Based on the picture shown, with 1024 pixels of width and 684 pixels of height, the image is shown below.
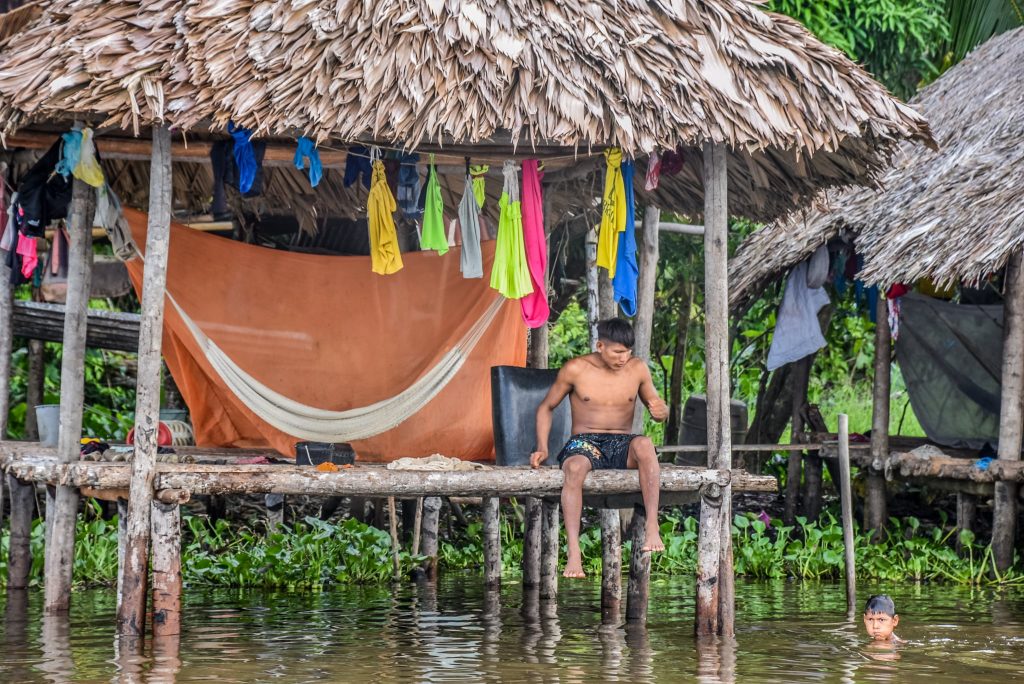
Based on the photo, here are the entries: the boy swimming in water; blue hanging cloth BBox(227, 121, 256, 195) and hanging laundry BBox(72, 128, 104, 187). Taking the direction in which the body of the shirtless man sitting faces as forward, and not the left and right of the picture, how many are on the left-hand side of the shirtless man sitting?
1

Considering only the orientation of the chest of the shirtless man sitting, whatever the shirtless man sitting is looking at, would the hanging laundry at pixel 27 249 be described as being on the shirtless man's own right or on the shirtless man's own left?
on the shirtless man's own right

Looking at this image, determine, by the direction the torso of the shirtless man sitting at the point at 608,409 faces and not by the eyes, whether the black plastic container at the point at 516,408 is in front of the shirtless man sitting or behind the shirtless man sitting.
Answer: behind

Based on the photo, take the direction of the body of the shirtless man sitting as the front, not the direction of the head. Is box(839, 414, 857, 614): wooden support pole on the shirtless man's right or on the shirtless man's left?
on the shirtless man's left

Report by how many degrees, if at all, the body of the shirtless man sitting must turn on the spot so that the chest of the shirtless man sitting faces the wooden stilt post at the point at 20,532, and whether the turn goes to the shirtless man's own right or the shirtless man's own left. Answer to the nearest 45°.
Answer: approximately 90° to the shirtless man's own right

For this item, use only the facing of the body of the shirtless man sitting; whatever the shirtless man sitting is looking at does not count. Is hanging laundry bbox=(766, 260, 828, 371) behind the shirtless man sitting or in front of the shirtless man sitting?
behind

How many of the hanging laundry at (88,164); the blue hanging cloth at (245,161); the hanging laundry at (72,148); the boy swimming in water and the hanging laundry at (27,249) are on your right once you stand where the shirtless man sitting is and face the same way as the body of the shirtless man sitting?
4

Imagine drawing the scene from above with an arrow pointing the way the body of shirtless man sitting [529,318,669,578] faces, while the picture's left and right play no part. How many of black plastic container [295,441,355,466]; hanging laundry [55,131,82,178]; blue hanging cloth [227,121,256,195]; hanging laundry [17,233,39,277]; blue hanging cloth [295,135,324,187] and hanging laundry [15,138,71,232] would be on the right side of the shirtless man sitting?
6

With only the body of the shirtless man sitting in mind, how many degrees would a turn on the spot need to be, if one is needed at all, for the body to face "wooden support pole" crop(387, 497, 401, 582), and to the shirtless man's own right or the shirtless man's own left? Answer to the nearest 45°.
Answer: approximately 135° to the shirtless man's own right

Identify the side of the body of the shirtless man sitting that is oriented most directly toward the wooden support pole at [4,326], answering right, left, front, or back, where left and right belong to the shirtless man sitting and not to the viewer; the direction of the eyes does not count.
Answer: right

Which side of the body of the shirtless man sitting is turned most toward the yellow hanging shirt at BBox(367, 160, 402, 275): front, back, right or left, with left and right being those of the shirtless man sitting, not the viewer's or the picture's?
right

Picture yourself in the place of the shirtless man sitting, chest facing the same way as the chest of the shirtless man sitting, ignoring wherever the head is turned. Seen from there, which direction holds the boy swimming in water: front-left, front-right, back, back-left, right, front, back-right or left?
left

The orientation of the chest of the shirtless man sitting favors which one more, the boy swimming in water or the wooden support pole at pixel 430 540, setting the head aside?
the boy swimming in water

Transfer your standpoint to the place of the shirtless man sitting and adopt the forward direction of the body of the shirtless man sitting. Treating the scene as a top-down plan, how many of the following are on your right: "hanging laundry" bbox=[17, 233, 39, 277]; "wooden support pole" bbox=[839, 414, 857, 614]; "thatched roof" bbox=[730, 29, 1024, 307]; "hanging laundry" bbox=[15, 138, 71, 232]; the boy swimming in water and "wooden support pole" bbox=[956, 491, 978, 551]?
2

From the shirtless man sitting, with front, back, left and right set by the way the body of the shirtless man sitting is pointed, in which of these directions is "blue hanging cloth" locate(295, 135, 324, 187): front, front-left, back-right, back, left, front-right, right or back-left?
right
